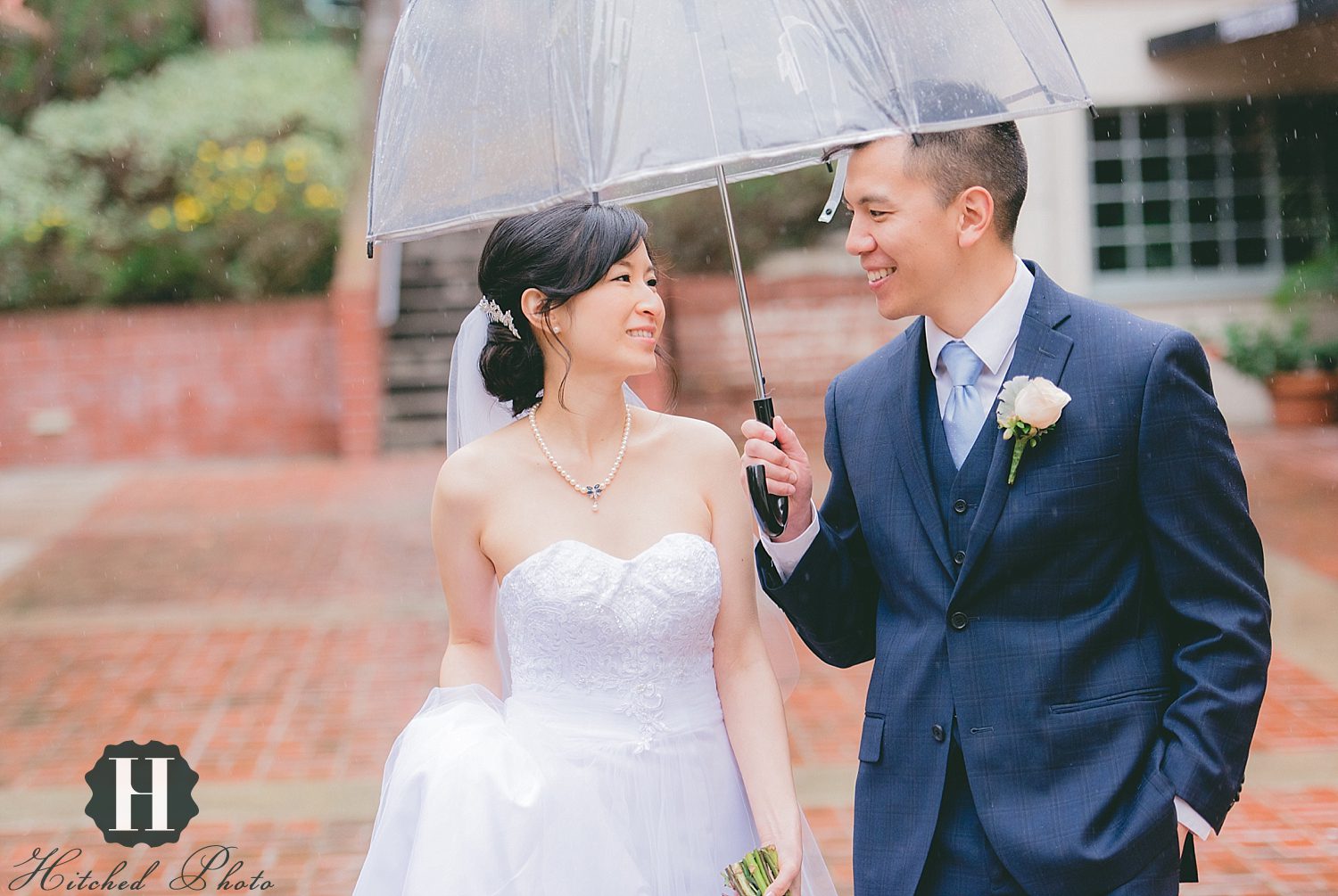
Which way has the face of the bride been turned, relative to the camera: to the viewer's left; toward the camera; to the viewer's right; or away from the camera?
to the viewer's right

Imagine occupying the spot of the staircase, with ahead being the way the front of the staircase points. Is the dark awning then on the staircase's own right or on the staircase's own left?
on the staircase's own left

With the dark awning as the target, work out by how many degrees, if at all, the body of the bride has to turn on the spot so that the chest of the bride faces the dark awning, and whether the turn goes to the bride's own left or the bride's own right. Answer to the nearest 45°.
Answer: approximately 135° to the bride's own left

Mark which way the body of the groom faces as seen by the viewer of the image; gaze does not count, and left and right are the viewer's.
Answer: facing the viewer and to the left of the viewer

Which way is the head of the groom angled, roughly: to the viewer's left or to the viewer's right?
to the viewer's left

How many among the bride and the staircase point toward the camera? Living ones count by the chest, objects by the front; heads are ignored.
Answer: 2

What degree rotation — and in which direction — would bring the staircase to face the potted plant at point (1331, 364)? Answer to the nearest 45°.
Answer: approximately 90° to its left

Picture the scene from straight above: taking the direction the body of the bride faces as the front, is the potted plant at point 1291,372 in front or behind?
behind

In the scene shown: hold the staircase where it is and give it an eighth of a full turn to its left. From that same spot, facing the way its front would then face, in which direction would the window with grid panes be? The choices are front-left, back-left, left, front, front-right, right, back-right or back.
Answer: front-left

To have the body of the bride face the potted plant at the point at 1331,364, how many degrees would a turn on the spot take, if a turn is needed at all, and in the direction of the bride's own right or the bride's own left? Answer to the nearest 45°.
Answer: approximately 135° to the bride's own left

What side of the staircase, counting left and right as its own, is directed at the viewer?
front

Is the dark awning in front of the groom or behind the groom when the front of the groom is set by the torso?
behind

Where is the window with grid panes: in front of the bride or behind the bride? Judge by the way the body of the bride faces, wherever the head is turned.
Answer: behind
